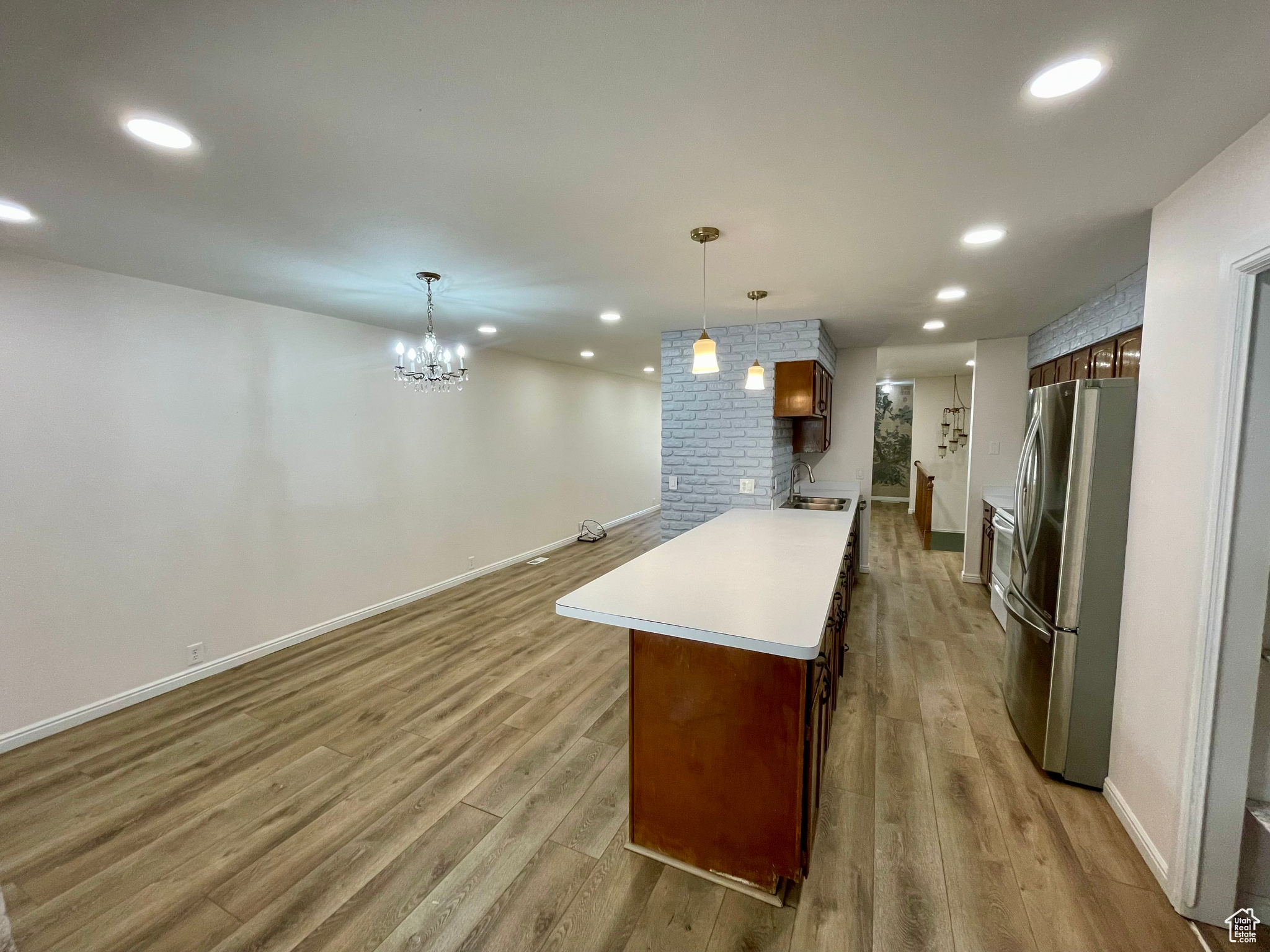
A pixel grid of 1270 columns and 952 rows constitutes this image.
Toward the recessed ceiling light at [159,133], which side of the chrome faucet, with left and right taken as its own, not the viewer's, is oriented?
right

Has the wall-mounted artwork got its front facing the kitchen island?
yes

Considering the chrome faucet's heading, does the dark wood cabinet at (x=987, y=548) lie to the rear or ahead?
ahead

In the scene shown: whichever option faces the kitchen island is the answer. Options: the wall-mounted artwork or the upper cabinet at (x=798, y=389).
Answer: the wall-mounted artwork

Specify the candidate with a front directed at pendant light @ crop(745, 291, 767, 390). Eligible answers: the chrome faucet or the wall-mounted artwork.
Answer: the wall-mounted artwork

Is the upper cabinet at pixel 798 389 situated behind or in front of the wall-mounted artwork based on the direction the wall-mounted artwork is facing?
in front
